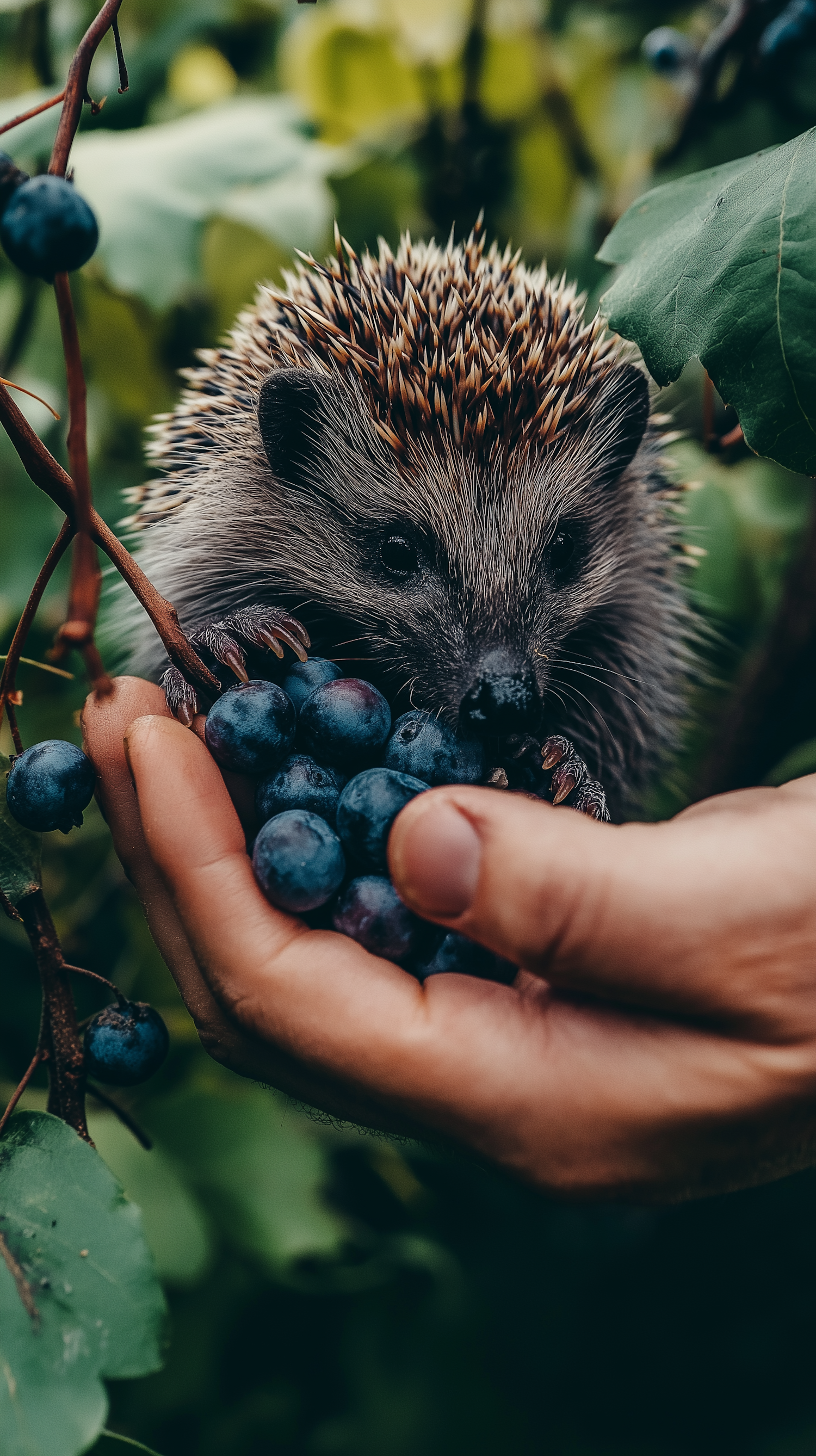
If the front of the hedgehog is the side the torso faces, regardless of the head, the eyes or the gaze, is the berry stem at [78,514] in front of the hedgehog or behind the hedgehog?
in front

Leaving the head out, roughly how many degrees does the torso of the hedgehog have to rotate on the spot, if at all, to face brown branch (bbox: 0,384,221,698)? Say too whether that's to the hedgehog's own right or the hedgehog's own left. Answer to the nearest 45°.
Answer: approximately 45° to the hedgehog's own right

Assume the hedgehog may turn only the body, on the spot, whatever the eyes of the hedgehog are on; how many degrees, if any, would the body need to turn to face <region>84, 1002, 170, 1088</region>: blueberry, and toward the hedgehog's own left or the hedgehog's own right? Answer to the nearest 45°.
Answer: approximately 45° to the hedgehog's own right

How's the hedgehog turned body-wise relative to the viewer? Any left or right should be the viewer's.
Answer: facing the viewer

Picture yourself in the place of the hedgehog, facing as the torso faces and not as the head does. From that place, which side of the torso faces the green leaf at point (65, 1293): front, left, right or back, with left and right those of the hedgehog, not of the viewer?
right

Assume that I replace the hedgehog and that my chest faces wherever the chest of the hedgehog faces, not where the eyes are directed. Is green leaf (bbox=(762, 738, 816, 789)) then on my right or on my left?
on my left
